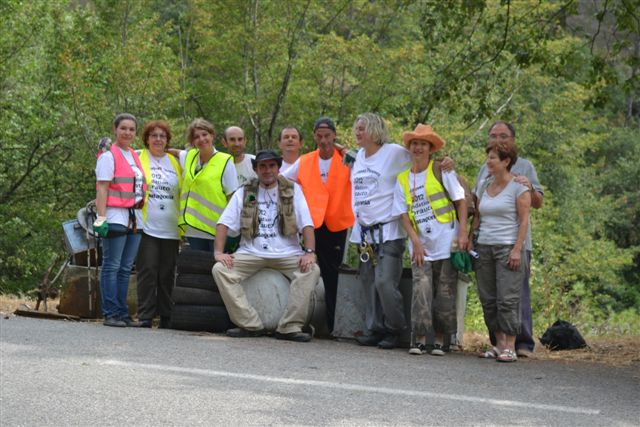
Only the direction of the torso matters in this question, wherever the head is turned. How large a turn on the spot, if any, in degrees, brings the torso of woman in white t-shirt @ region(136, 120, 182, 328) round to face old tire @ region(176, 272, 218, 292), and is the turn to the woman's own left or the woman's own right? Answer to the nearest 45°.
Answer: approximately 45° to the woman's own left

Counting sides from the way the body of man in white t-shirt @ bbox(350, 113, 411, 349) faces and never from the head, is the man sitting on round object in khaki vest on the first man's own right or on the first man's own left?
on the first man's own right

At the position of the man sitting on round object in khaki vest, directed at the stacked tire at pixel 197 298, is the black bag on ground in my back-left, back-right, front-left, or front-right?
back-right

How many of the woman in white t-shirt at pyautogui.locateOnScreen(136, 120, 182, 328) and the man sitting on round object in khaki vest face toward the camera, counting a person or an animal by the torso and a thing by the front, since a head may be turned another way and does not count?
2
